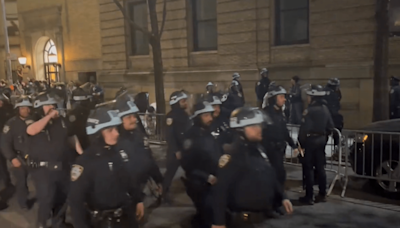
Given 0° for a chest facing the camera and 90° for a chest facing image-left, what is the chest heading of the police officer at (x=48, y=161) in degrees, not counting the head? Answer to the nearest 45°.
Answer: approximately 0°

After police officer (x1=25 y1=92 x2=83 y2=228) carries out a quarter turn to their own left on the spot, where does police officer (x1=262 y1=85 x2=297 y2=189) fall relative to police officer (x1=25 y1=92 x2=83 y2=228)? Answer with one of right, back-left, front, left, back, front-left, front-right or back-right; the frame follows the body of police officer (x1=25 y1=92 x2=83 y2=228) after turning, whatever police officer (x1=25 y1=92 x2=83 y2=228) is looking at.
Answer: front

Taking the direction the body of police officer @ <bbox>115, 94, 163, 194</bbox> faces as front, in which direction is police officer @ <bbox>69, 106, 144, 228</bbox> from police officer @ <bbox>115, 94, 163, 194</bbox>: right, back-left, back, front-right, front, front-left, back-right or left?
front-right

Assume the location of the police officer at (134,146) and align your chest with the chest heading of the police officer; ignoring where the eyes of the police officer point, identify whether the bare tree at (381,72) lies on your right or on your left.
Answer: on your left

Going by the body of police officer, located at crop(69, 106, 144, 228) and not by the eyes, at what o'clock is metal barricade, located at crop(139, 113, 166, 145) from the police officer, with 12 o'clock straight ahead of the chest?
The metal barricade is roughly at 8 o'clock from the police officer.

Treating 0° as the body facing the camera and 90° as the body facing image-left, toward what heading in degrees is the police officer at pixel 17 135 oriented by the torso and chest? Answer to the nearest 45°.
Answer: approximately 315°
